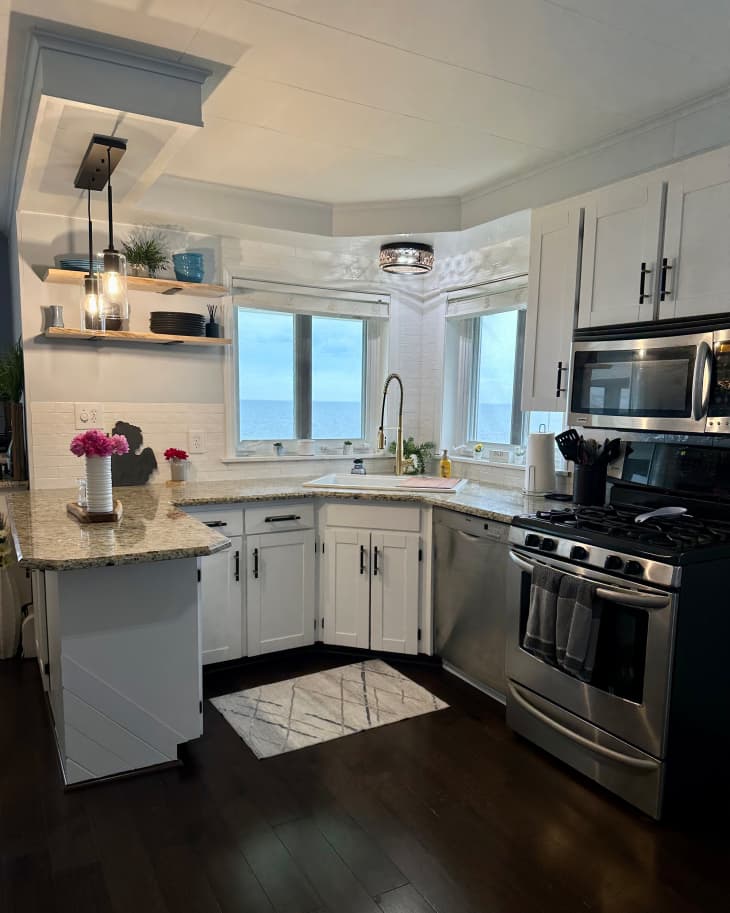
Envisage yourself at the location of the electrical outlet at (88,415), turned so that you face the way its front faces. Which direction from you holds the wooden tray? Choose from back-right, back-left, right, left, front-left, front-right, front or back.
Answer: front

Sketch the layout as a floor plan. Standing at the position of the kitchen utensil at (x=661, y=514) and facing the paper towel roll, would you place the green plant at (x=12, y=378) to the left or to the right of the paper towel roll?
left

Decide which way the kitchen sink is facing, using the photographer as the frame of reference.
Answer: facing the viewer

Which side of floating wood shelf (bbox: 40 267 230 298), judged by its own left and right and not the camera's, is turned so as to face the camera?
front

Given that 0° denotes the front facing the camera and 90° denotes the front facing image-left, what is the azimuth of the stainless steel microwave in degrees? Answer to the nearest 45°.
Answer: approximately 45°

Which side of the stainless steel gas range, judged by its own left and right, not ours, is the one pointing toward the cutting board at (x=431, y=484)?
right

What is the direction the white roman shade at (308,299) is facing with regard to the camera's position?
facing the viewer and to the right of the viewer

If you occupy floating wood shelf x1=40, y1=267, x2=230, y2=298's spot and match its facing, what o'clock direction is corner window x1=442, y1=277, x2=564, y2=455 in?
The corner window is roughly at 9 o'clock from the floating wood shelf.

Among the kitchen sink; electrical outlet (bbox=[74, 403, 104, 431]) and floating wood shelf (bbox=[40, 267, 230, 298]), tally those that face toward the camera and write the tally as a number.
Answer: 3

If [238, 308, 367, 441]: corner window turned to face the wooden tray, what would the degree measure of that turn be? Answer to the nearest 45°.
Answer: approximately 90° to its right

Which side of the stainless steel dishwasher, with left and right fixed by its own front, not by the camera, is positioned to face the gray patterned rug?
front
